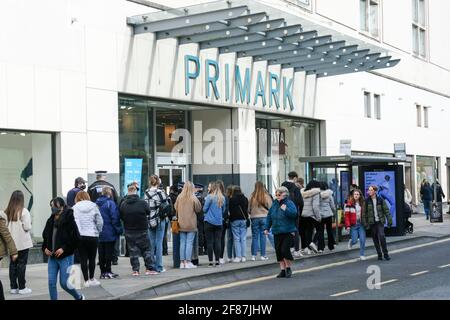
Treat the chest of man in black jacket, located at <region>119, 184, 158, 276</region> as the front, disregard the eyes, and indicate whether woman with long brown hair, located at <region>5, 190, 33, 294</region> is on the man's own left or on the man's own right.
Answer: on the man's own left

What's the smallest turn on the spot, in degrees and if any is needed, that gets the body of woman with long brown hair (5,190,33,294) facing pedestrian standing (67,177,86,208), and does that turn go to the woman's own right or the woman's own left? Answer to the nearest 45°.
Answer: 0° — they already face them

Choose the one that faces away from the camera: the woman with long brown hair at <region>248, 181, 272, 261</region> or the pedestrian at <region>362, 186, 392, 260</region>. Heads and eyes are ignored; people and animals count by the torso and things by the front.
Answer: the woman with long brown hair

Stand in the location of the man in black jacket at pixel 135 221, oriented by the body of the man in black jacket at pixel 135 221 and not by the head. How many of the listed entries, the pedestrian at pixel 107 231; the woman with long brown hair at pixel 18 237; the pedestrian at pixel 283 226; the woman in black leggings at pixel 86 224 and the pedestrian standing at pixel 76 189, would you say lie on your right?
1

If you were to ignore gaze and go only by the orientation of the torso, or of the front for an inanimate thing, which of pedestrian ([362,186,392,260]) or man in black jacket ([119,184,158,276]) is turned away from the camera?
the man in black jacket

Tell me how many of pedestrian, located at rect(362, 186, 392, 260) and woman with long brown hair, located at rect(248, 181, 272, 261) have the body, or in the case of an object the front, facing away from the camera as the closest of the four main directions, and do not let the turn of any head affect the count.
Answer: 1

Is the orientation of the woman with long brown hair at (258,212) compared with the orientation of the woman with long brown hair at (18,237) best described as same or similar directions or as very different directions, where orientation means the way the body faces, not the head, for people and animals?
same or similar directions

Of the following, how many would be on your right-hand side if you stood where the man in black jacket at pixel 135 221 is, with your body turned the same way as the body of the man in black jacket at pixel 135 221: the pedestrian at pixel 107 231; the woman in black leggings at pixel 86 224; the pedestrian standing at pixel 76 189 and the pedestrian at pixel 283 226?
1

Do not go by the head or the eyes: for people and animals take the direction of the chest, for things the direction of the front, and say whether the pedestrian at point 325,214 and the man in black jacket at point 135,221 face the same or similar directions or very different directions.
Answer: same or similar directions

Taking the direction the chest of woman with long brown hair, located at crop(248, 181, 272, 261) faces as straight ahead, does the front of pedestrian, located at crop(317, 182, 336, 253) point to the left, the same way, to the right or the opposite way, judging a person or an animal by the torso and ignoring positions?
the same way

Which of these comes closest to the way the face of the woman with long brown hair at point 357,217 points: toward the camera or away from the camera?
toward the camera

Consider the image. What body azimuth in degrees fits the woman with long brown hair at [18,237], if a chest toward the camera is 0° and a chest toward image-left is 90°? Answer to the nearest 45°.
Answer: approximately 225°

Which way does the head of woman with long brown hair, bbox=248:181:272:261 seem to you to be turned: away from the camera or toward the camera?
away from the camera

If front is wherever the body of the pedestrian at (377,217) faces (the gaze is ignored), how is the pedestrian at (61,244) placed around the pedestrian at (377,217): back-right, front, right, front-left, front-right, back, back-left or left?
front

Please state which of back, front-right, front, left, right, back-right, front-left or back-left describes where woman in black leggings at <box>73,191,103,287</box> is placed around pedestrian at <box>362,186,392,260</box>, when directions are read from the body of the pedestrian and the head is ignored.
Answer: front

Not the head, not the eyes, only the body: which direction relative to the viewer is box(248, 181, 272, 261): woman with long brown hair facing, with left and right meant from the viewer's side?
facing away from the viewer

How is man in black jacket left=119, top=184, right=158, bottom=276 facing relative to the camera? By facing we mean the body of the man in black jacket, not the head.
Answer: away from the camera

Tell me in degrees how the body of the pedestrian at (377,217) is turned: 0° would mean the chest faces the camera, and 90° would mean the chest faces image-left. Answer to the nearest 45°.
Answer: approximately 45°
